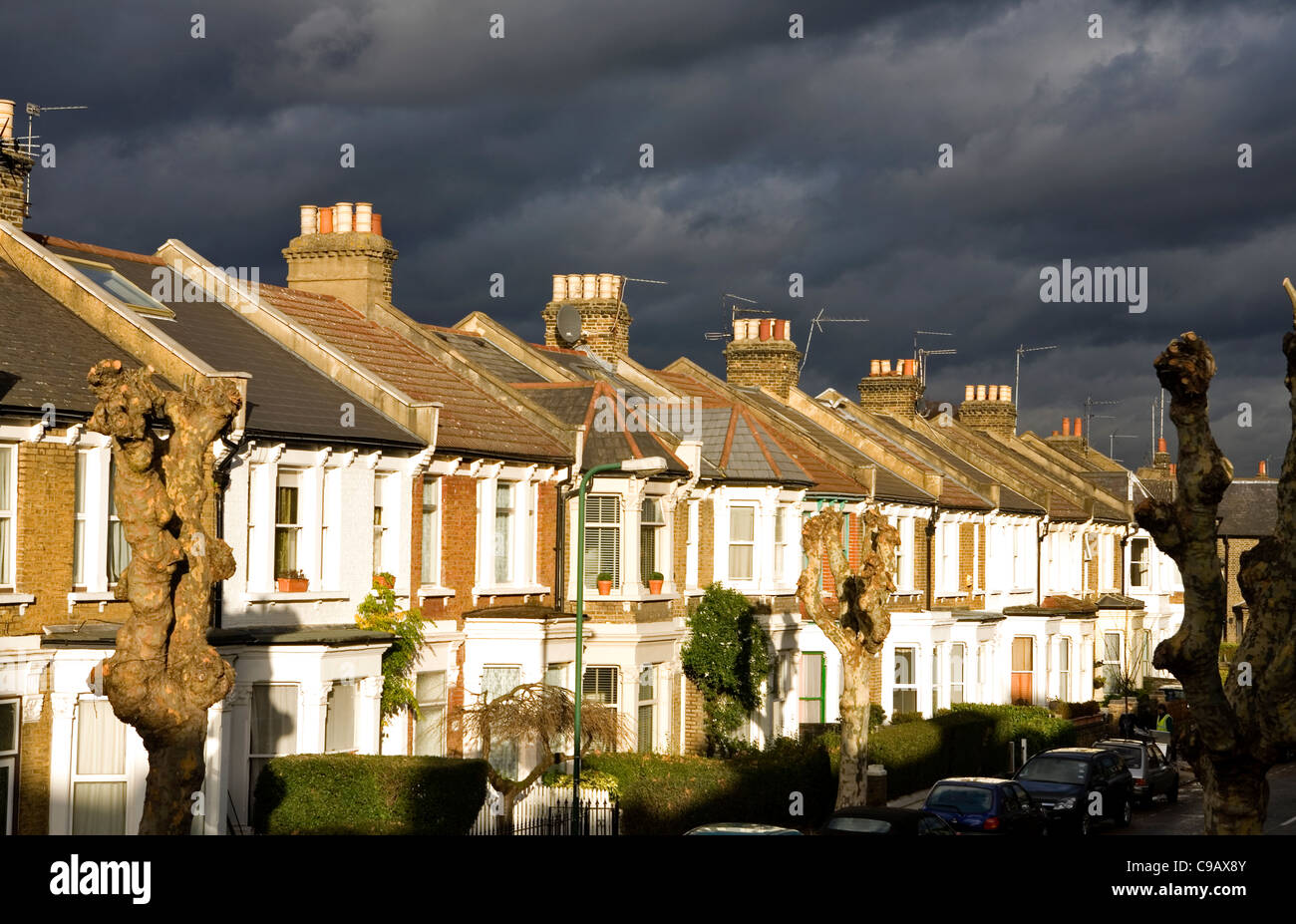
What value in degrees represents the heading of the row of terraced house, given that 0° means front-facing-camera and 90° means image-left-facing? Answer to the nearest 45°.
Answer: approximately 315°

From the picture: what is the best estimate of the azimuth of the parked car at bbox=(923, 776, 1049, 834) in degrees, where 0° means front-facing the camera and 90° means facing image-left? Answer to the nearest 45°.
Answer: approximately 225°

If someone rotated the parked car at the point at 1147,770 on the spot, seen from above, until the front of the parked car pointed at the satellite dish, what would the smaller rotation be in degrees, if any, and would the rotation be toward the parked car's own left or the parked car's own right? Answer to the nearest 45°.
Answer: approximately 135° to the parked car's own left

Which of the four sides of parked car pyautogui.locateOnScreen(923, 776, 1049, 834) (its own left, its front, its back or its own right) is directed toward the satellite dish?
left

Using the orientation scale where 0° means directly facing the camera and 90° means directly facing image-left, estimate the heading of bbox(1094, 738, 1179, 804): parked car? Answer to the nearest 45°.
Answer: approximately 225°
